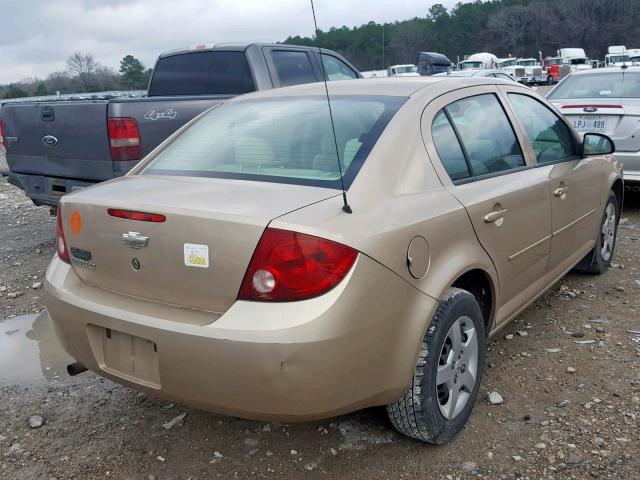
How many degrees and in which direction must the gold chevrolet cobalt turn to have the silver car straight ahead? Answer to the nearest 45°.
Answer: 0° — it already faces it

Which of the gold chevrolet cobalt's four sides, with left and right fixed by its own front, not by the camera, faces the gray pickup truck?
left

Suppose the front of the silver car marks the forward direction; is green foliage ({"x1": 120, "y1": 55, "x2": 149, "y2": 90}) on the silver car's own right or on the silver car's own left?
on the silver car's own left

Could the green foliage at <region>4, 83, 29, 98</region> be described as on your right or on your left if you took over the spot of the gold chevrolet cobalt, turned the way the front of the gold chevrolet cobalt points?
on your left

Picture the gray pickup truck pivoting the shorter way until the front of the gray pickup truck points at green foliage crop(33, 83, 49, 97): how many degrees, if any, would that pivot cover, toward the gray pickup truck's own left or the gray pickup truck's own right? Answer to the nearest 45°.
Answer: approximately 45° to the gray pickup truck's own left

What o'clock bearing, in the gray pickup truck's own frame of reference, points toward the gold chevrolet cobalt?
The gold chevrolet cobalt is roughly at 4 o'clock from the gray pickup truck.

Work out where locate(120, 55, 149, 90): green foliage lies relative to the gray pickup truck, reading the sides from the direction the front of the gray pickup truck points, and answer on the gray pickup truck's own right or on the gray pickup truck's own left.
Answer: on the gray pickup truck's own left

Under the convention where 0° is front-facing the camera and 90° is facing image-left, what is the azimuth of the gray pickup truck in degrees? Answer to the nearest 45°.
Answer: approximately 225°

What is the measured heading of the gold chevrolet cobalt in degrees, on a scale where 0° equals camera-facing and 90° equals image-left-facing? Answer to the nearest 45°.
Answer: approximately 225°

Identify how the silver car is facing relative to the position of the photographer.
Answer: facing away from the viewer and to the right of the viewer
